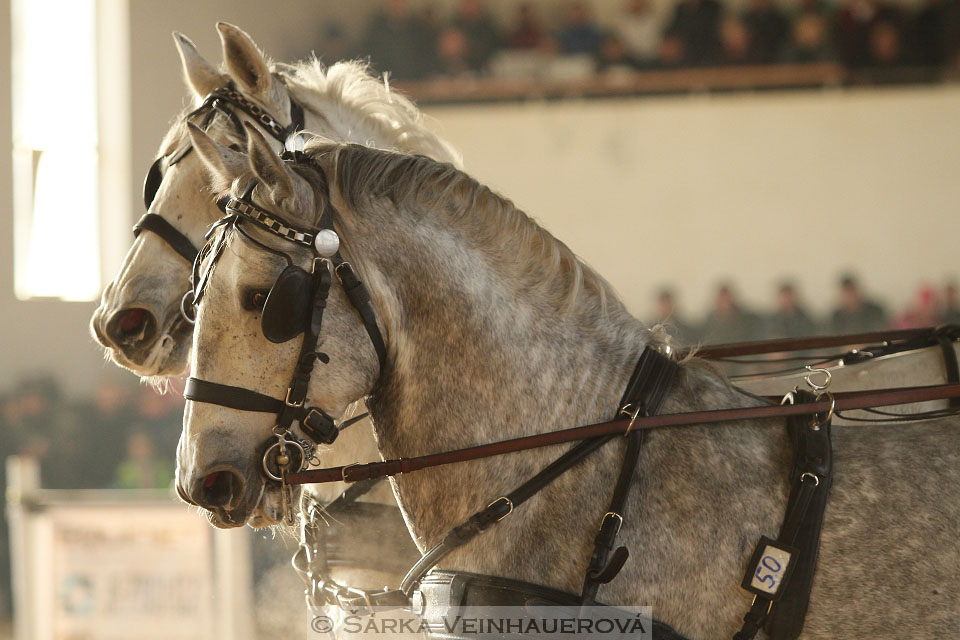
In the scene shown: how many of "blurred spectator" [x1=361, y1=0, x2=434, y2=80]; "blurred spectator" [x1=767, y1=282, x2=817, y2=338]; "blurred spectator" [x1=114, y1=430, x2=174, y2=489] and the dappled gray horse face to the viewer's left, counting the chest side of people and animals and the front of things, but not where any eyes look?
1

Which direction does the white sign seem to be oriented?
toward the camera

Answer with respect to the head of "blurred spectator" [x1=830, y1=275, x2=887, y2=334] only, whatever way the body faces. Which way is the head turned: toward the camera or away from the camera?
toward the camera

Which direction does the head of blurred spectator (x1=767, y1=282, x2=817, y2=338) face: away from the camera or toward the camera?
toward the camera

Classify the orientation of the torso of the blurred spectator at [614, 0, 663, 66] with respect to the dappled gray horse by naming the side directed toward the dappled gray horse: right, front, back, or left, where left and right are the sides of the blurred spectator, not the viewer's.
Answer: front

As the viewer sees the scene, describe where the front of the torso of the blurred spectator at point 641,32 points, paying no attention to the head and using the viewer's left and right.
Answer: facing the viewer

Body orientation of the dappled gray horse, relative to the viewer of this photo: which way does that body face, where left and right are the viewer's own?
facing to the left of the viewer

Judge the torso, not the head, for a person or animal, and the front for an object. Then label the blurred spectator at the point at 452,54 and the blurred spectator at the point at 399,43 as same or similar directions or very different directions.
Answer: same or similar directions

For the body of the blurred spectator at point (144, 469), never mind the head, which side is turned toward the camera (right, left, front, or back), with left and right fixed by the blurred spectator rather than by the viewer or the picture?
front

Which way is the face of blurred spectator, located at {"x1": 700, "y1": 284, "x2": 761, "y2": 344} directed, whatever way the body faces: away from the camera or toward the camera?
toward the camera
